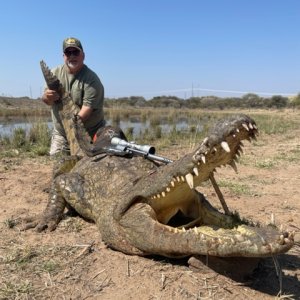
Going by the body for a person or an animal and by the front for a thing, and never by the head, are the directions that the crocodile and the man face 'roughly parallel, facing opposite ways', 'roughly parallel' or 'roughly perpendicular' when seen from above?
roughly perpendicular

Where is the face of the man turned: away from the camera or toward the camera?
toward the camera

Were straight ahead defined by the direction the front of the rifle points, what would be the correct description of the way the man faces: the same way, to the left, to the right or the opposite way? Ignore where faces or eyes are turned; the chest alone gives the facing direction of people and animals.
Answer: to the right

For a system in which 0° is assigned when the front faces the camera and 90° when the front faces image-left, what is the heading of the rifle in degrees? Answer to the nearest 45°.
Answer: approximately 315°

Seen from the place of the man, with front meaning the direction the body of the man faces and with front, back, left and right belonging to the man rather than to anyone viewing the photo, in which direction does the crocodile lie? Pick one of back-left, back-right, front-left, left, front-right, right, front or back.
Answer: front-left

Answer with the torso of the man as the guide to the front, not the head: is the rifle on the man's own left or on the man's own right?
on the man's own left

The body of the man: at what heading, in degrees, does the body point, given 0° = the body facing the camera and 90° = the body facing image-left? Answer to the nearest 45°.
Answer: approximately 45°

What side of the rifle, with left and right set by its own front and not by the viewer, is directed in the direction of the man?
back
